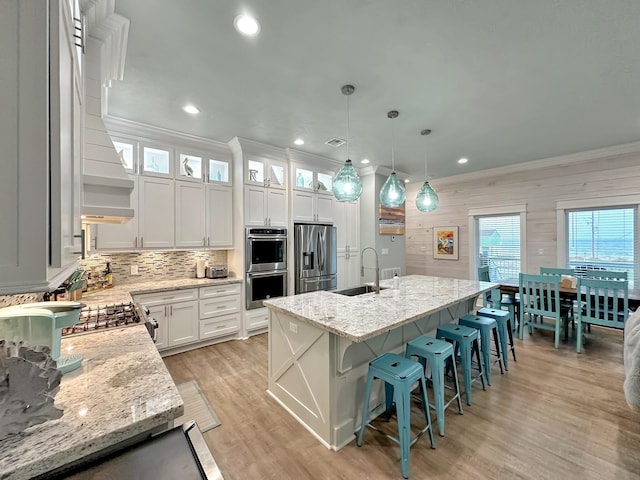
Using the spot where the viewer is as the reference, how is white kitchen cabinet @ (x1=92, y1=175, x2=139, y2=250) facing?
facing the viewer

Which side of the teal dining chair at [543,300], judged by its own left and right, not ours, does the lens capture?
back

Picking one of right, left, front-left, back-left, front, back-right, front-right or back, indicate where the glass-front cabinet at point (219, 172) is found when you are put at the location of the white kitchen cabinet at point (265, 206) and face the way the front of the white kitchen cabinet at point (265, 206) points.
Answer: back-right

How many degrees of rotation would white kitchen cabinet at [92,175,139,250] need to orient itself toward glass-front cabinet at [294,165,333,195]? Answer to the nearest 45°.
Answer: approximately 90° to its left

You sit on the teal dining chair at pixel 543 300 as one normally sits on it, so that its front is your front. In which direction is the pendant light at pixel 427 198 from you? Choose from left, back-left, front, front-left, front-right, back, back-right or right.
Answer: back-left

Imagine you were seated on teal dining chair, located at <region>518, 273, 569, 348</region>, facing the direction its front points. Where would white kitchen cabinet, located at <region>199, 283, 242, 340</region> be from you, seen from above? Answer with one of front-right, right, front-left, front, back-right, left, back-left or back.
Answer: back-left

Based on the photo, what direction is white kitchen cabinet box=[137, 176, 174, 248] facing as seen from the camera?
toward the camera

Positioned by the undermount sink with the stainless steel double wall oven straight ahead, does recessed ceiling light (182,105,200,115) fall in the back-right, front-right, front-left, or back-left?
front-left

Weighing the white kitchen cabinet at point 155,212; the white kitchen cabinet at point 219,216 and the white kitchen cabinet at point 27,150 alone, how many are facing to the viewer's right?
1

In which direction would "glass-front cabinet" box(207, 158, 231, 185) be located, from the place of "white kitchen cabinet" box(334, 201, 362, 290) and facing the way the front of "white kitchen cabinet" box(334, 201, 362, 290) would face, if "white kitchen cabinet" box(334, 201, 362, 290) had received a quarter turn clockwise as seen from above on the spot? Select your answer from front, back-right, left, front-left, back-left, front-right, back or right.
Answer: front

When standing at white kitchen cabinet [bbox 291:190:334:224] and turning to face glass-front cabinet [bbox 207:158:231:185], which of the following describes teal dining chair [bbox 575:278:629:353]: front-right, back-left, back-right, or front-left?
back-left

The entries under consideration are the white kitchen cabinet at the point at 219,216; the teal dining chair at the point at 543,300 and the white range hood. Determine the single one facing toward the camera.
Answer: the white kitchen cabinet

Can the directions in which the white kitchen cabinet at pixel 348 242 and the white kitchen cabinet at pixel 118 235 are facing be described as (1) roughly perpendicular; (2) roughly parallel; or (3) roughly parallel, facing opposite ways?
roughly parallel

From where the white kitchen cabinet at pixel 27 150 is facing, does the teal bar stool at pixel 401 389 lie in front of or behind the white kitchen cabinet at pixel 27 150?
in front

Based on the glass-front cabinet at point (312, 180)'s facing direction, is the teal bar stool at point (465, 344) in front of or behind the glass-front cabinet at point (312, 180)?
in front
